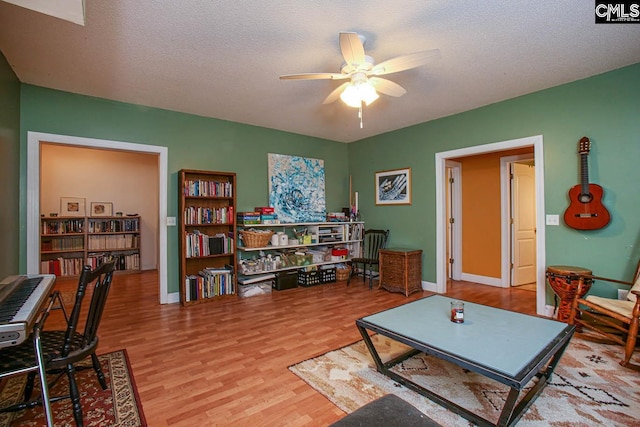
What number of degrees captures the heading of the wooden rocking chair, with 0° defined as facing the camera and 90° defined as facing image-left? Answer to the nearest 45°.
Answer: approximately 45°

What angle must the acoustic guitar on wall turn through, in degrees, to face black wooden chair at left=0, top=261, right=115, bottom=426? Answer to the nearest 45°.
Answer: approximately 45° to its right

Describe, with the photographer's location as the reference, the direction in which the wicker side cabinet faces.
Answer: facing the viewer and to the left of the viewer

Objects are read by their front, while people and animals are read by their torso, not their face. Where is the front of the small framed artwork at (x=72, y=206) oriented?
toward the camera

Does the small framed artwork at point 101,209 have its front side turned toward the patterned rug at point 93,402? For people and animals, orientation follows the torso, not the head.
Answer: yes

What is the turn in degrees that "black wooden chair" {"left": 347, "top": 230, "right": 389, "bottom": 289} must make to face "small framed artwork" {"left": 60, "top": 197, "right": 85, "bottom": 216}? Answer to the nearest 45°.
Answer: approximately 45° to its right

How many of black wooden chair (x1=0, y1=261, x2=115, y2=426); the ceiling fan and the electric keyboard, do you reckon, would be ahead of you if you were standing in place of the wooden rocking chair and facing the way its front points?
3

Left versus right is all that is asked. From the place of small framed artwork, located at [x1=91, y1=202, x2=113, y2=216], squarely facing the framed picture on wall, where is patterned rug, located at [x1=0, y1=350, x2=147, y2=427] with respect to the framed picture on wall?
right

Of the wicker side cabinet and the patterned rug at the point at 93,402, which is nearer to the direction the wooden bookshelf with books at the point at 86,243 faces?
the patterned rug

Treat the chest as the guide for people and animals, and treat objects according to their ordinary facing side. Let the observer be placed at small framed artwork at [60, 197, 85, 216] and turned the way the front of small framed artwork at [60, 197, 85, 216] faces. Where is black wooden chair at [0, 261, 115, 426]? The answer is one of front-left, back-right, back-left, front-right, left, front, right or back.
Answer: front

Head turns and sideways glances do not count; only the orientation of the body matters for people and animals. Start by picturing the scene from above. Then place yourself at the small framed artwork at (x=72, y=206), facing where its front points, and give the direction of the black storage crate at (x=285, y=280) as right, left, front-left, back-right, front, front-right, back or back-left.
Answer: front-left

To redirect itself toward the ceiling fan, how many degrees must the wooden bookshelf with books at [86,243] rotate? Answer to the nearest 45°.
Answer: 0° — it already faces it

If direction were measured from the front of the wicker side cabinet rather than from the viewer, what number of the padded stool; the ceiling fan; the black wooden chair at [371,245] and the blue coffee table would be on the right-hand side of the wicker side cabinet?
1

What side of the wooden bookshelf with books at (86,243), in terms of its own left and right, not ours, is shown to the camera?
front

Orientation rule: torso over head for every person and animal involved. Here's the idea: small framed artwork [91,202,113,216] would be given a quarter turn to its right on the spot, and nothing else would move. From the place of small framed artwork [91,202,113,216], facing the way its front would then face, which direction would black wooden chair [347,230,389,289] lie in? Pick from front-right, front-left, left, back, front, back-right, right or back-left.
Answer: back-left
